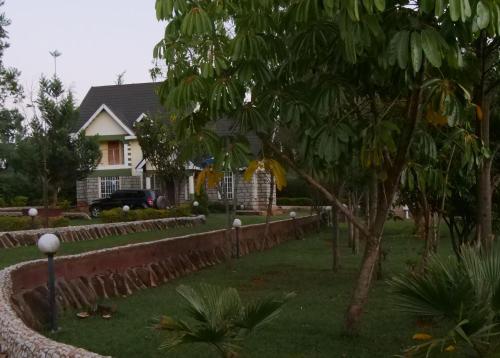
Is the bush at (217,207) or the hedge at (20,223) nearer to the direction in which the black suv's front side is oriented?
the hedge

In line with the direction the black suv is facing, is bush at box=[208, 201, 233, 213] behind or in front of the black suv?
behind

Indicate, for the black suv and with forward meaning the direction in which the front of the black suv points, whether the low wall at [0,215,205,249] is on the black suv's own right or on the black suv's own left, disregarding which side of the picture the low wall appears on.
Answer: on the black suv's own left

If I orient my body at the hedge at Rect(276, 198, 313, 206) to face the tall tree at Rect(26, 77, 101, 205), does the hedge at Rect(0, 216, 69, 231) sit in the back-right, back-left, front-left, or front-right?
front-left

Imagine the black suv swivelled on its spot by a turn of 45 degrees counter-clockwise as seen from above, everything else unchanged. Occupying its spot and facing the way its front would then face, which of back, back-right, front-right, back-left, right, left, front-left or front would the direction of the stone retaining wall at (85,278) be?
front-left

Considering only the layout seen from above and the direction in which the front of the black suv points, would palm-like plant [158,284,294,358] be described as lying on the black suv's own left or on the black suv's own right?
on the black suv's own left

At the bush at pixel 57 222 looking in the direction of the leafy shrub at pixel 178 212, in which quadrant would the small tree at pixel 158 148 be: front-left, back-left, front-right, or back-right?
front-left

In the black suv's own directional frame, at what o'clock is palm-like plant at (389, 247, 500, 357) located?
The palm-like plant is roughly at 9 o'clock from the black suv.

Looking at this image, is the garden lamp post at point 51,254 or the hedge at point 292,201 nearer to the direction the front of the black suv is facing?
the garden lamp post

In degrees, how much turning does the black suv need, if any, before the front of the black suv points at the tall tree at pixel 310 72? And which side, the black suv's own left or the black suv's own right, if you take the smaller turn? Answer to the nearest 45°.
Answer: approximately 90° to the black suv's own left

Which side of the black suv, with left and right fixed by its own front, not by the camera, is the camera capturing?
left

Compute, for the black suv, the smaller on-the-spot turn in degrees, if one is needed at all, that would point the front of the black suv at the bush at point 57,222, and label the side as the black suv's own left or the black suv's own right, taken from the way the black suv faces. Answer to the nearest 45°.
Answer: approximately 90° to the black suv's own left

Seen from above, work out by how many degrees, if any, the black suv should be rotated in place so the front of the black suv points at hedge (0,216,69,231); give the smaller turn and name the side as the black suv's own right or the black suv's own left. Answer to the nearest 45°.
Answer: approximately 90° to the black suv's own left

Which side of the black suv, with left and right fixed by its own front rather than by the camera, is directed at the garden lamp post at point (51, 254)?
left

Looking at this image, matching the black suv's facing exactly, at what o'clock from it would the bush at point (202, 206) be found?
The bush is roughly at 7 o'clock from the black suv.
